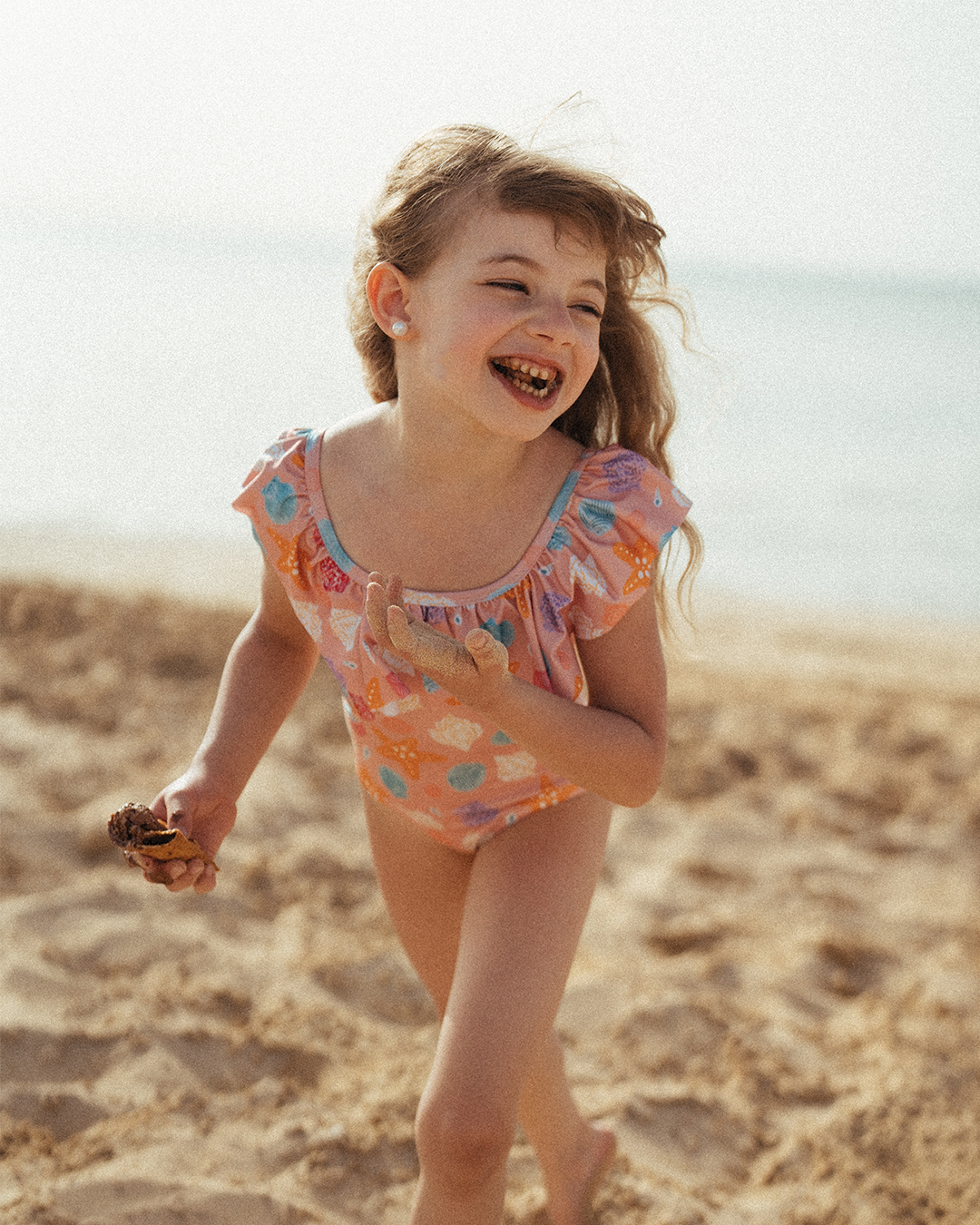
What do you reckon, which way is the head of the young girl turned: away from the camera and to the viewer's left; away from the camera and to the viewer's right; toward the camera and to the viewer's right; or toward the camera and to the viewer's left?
toward the camera and to the viewer's right

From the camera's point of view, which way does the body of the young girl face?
toward the camera
